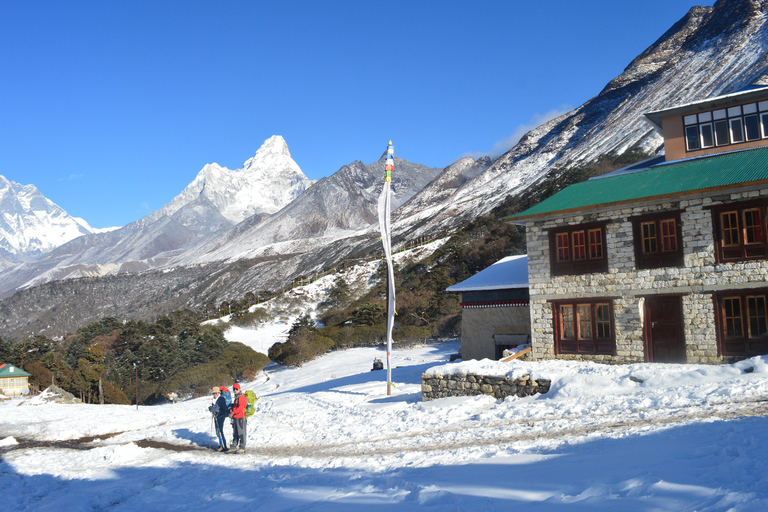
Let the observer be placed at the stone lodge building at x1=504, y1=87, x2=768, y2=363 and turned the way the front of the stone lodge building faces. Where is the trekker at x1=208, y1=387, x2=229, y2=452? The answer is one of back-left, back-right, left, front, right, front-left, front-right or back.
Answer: front

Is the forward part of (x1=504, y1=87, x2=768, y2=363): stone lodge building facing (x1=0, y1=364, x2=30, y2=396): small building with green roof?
no

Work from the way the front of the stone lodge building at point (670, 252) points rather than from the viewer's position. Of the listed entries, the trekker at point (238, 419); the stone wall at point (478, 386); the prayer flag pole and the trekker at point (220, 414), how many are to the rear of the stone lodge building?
0

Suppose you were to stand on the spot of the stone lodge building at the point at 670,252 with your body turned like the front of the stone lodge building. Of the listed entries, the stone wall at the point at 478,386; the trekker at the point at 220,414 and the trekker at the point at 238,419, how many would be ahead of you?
3

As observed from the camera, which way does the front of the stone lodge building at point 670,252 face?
facing the viewer and to the left of the viewer

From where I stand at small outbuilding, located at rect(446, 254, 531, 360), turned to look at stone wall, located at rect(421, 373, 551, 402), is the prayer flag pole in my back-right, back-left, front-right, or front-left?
front-right

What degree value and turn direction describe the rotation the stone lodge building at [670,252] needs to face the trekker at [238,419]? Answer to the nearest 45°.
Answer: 0° — it already faces them

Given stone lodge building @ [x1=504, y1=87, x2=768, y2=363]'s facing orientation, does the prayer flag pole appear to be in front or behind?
in front

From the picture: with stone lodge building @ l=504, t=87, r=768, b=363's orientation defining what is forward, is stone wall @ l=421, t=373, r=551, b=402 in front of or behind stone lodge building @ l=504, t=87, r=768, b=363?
in front

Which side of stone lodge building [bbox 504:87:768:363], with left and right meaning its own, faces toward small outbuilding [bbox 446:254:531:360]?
right
